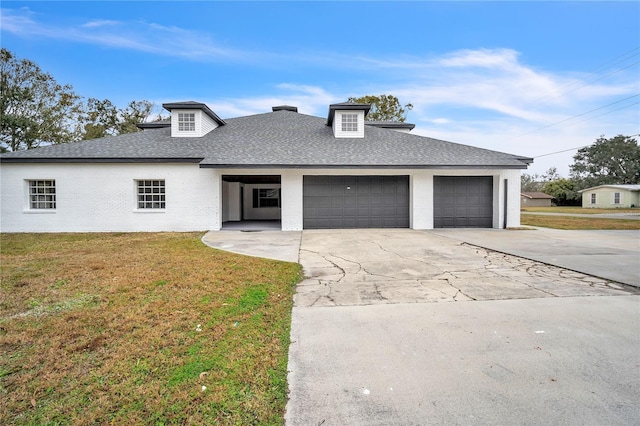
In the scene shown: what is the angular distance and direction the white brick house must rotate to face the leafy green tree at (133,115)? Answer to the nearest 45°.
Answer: approximately 135° to its right

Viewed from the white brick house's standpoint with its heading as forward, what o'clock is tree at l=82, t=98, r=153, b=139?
The tree is roughly at 5 o'clock from the white brick house.

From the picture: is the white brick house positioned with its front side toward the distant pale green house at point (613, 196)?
no

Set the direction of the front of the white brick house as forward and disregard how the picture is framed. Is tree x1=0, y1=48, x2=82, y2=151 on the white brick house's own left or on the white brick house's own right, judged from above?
on the white brick house's own right

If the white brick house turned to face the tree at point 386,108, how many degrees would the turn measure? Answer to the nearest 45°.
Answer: approximately 135° to its left

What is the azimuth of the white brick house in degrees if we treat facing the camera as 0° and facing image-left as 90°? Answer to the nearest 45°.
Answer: approximately 0°
